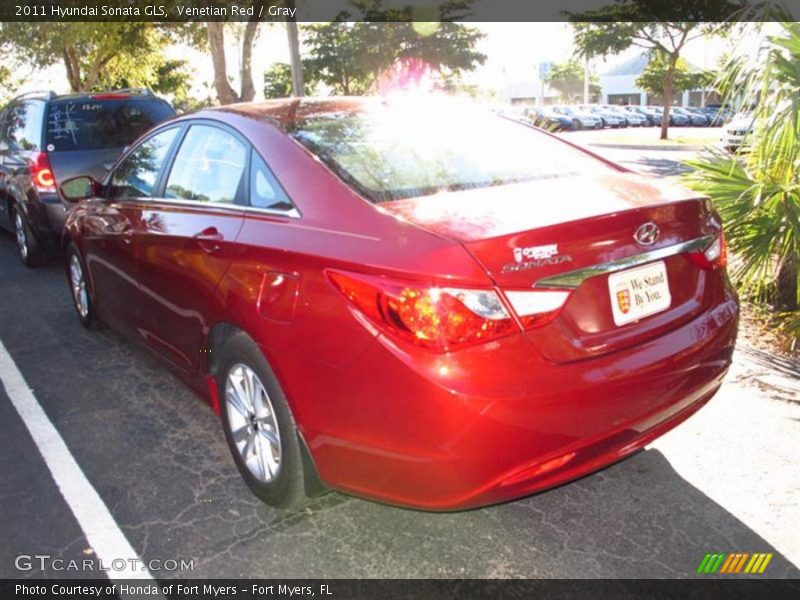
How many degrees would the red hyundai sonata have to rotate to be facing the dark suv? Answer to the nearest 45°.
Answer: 0° — it already faces it

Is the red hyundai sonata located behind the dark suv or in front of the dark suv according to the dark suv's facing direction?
behind

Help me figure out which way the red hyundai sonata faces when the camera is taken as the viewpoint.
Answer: facing away from the viewer and to the left of the viewer

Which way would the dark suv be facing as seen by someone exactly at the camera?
facing away from the viewer and to the left of the viewer

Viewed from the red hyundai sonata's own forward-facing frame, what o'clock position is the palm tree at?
The palm tree is roughly at 3 o'clock from the red hyundai sonata.

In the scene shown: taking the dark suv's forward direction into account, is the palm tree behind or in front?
behind
